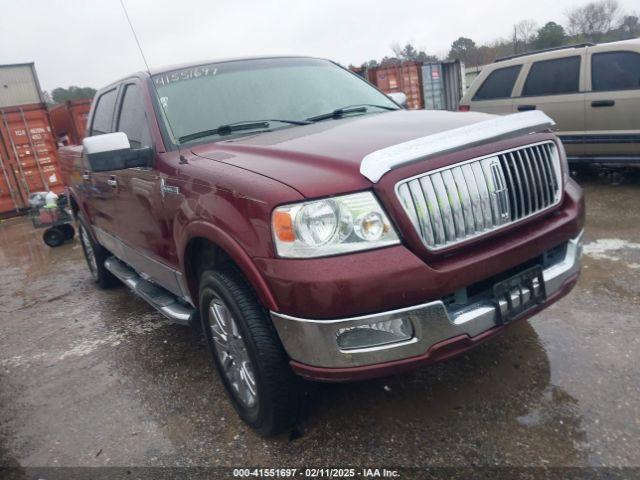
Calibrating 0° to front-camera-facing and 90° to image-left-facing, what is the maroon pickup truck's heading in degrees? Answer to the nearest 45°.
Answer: approximately 315°

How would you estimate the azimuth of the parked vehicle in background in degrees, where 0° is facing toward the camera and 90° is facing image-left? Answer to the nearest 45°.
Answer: approximately 270°

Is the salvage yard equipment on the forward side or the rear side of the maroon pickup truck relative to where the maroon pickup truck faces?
on the rear side

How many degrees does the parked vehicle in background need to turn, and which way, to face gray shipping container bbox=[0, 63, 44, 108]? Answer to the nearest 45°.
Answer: approximately 180°

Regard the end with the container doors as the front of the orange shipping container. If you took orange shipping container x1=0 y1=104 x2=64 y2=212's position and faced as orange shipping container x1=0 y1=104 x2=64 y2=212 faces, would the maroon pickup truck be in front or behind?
in front

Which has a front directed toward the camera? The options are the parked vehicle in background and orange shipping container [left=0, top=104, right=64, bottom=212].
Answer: the orange shipping container

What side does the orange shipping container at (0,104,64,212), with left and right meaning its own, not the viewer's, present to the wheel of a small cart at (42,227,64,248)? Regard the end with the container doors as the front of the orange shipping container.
front

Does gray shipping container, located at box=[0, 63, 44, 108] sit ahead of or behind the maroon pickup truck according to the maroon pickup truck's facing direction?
behind

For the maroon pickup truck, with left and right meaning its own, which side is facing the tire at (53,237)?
back

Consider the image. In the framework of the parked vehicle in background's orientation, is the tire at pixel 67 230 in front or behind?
behind

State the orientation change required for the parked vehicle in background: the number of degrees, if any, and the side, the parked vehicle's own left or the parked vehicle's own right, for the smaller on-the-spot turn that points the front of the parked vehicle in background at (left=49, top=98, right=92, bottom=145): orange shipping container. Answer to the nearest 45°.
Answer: approximately 180°

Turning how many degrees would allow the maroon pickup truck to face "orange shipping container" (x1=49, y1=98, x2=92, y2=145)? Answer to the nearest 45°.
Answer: approximately 180°

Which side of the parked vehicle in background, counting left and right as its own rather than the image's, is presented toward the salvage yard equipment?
back
